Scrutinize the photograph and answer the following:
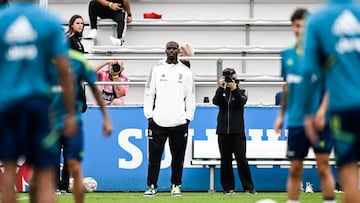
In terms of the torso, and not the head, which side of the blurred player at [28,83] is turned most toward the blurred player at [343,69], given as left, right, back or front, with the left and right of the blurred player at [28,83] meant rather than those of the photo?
right

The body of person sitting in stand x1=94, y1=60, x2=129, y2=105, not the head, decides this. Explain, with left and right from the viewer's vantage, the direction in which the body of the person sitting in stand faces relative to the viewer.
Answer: facing the viewer

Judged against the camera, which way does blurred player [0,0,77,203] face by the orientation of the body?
away from the camera

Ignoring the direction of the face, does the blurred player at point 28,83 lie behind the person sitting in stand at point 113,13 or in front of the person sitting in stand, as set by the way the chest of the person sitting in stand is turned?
in front

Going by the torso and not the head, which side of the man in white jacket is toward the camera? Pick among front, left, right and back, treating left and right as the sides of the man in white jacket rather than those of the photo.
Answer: front

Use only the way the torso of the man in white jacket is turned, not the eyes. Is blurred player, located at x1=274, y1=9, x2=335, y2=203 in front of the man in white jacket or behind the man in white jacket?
in front

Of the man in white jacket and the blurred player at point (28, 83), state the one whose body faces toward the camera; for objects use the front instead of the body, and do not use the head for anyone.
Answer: the man in white jacket

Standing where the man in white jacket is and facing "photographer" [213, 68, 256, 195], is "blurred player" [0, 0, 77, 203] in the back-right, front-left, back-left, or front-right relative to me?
back-right

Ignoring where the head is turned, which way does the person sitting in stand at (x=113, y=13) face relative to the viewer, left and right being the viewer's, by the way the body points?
facing the viewer and to the left of the viewer
